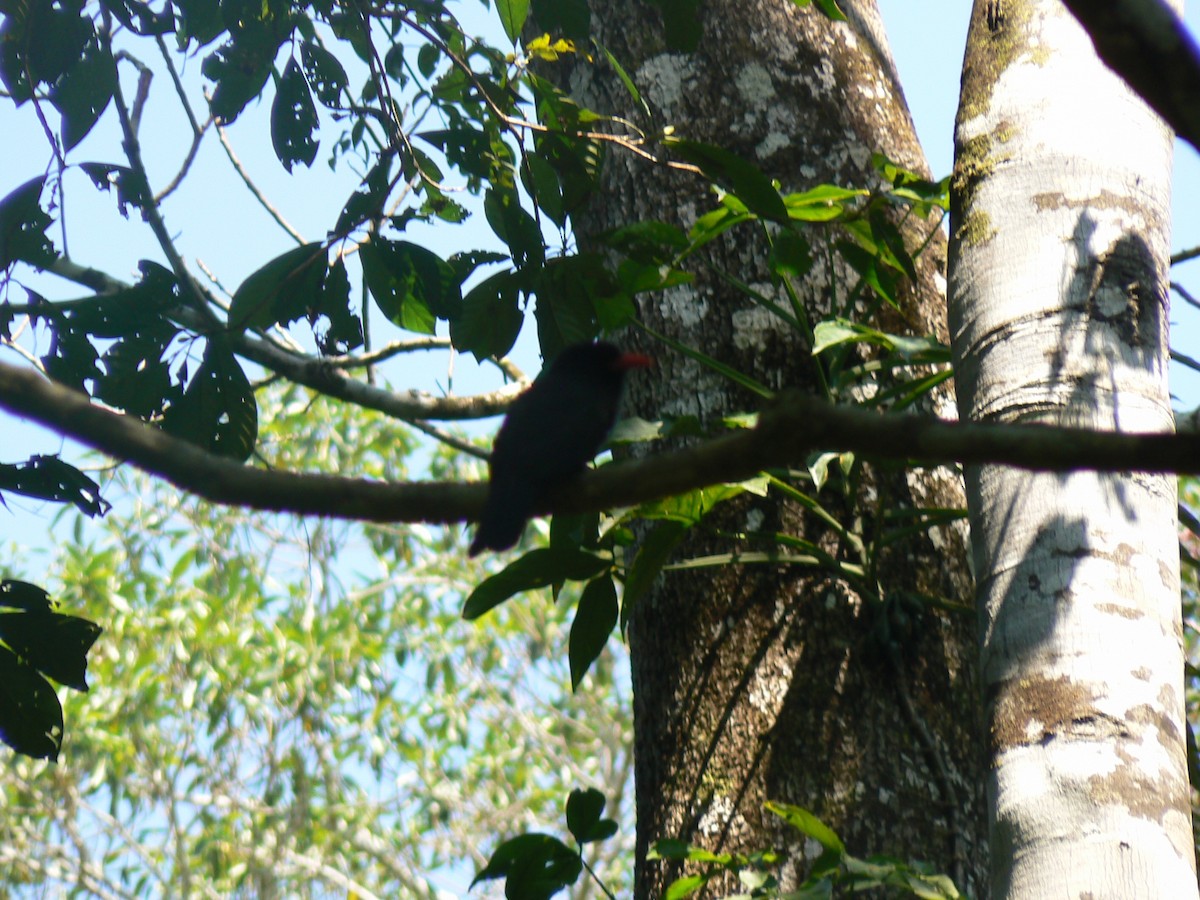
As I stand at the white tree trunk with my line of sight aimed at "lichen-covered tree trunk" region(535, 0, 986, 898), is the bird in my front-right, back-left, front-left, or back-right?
front-left

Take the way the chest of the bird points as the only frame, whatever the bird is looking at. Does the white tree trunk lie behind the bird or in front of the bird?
in front

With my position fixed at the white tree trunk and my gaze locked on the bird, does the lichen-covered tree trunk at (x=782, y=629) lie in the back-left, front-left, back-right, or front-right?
front-right
